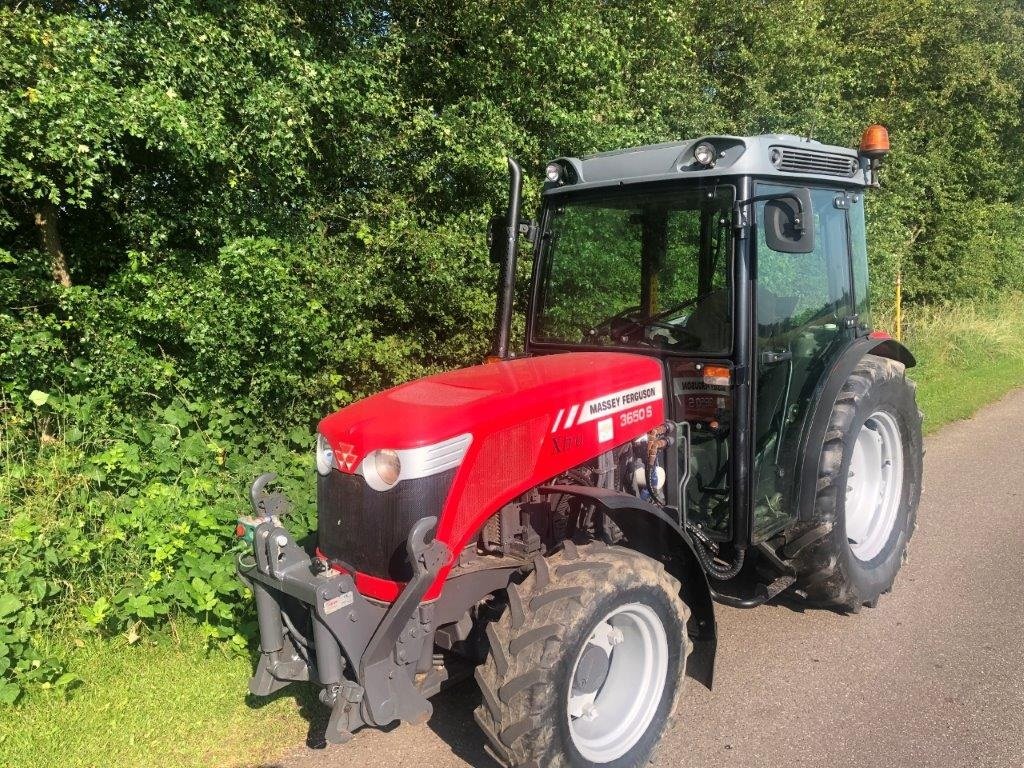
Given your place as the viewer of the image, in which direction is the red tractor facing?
facing the viewer and to the left of the viewer
